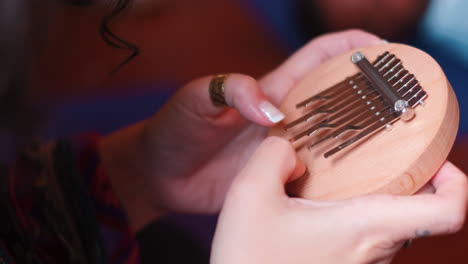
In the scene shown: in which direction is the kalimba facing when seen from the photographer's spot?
facing the viewer and to the left of the viewer
